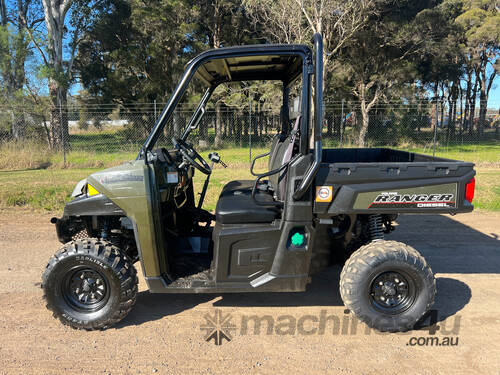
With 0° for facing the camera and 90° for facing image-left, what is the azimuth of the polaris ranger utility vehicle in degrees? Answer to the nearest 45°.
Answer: approximately 90°

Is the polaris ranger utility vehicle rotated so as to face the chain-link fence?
no
